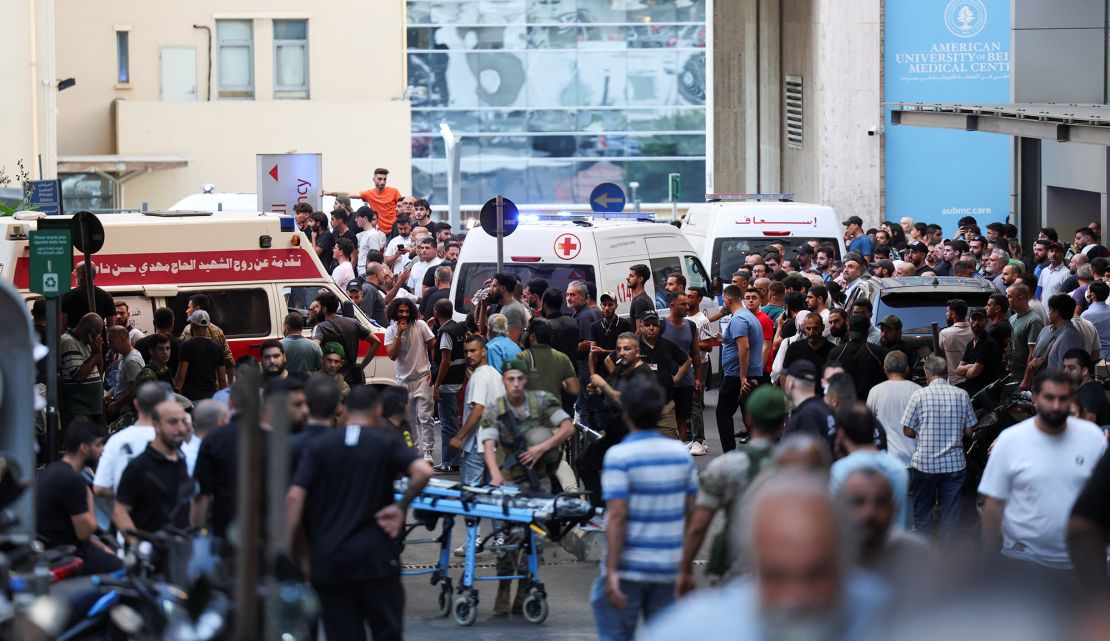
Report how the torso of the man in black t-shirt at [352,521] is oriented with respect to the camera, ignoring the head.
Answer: away from the camera

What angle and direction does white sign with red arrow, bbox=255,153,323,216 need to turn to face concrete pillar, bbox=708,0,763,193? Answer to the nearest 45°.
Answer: approximately 135° to its left

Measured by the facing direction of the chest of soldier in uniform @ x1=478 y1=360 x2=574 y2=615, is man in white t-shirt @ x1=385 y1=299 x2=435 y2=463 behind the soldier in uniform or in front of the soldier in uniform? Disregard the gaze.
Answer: behind

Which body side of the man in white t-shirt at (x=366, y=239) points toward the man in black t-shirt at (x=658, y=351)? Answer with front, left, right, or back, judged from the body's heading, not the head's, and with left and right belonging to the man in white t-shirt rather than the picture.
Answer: left

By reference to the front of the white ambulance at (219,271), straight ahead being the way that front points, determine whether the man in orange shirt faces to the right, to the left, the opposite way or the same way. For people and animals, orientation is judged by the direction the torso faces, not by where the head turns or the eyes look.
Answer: to the right

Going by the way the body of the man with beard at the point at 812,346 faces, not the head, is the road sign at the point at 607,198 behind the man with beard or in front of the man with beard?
behind
